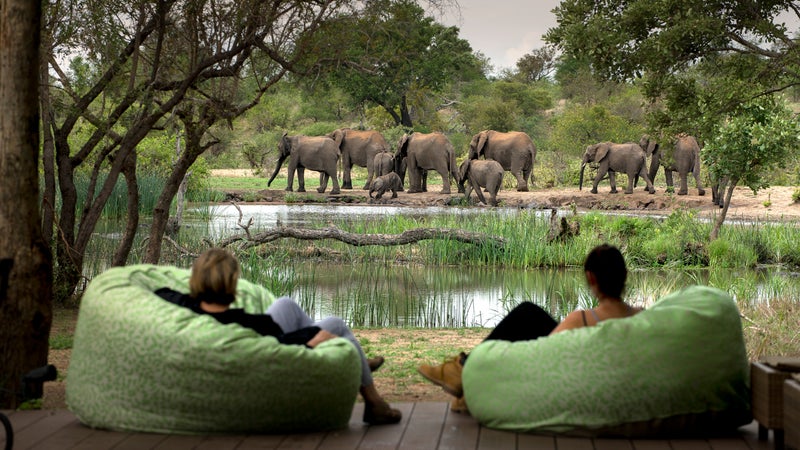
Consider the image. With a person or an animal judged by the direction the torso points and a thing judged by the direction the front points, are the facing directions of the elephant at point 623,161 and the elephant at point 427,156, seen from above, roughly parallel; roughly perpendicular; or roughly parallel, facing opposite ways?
roughly parallel

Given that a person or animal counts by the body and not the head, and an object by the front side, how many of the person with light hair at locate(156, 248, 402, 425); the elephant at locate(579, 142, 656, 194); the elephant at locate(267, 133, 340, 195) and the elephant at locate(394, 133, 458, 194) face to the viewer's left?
3

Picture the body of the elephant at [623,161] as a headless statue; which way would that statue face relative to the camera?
to the viewer's left

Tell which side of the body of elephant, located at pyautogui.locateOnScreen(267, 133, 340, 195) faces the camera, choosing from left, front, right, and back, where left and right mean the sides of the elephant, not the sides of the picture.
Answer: left

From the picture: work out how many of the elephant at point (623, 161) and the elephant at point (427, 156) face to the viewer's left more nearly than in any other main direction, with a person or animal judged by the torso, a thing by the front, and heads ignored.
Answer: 2

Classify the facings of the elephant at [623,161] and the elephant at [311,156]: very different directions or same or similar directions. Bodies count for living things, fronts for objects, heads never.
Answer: same or similar directions

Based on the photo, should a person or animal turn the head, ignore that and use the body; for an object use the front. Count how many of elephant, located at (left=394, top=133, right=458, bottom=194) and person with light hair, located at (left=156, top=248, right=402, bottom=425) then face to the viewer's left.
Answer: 1

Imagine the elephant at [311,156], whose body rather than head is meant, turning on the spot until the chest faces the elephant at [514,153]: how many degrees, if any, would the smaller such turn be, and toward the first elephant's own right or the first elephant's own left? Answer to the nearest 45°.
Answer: approximately 180°

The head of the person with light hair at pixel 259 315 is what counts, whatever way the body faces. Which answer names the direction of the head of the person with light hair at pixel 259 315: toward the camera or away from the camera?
away from the camera

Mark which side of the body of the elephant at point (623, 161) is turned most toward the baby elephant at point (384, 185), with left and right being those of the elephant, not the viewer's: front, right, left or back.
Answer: front

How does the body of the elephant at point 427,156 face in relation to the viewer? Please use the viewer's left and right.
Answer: facing to the left of the viewer

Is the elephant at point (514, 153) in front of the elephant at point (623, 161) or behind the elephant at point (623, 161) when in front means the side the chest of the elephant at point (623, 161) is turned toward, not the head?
in front

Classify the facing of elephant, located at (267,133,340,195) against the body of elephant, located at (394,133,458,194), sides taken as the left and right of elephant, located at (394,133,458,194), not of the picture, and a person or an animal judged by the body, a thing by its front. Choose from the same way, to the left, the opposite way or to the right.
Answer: the same way
